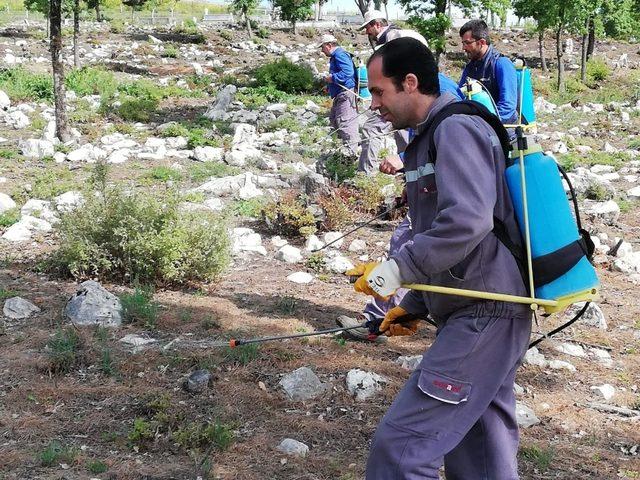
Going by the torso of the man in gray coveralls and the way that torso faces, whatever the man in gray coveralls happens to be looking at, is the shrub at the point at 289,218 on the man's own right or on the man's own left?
on the man's own right

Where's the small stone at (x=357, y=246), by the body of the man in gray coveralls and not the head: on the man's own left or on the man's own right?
on the man's own right

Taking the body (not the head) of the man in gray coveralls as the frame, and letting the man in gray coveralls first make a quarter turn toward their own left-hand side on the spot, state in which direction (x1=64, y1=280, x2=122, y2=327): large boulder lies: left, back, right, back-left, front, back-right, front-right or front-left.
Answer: back-right

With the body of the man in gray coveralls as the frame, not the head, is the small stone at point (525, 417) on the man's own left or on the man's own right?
on the man's own right

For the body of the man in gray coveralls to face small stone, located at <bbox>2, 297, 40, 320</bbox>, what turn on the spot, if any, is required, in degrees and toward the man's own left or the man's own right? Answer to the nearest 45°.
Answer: approximately 45° to the man's own right

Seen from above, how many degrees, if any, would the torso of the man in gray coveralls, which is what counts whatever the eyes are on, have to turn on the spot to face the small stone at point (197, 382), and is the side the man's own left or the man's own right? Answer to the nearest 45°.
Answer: approximately 45° to the man's own right

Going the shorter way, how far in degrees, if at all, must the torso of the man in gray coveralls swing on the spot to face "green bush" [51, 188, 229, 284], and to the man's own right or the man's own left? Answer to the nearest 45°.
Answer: approximately 45° to the man's own right

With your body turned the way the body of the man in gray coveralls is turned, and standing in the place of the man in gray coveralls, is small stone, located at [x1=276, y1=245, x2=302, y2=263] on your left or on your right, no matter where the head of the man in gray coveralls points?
on your right

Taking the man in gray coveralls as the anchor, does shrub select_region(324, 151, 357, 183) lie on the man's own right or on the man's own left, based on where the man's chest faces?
on the man's own right

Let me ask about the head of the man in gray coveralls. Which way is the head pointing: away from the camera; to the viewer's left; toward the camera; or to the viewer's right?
to the viewer's left

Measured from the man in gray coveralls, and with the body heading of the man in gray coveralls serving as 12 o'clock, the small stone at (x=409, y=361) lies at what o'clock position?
The small stone is roughly at 3 o'clock from the man in gray coveralls.

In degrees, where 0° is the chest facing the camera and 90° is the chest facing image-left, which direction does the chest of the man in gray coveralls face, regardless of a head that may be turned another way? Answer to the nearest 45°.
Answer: approximately 90°

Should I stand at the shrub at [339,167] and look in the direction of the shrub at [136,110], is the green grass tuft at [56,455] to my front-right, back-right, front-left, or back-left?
back-left
